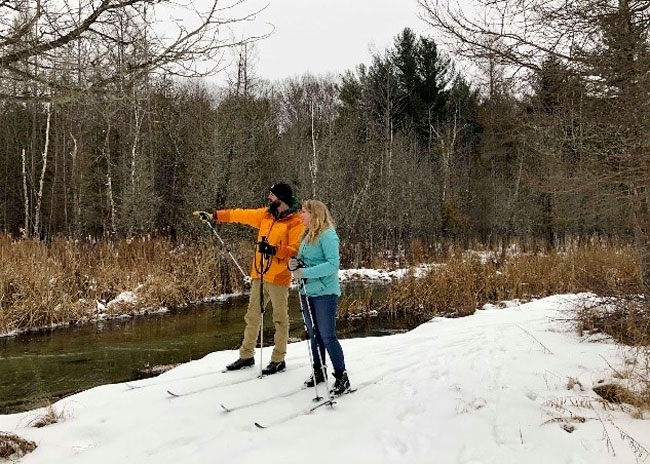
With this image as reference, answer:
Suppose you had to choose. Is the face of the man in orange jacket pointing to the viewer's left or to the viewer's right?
to the viewer's left

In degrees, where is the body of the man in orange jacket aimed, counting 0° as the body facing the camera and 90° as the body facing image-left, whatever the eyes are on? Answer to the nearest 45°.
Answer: approximately 45°

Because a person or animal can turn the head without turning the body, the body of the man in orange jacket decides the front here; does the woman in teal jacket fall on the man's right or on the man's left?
on the man's left
